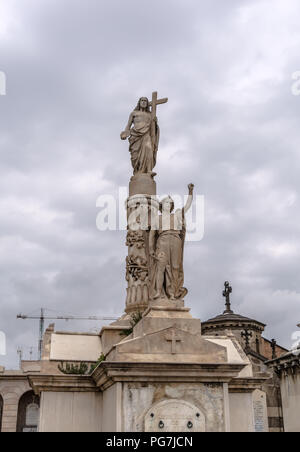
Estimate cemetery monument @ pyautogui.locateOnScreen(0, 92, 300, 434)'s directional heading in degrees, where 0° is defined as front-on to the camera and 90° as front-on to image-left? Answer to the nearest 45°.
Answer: approximately 0°
